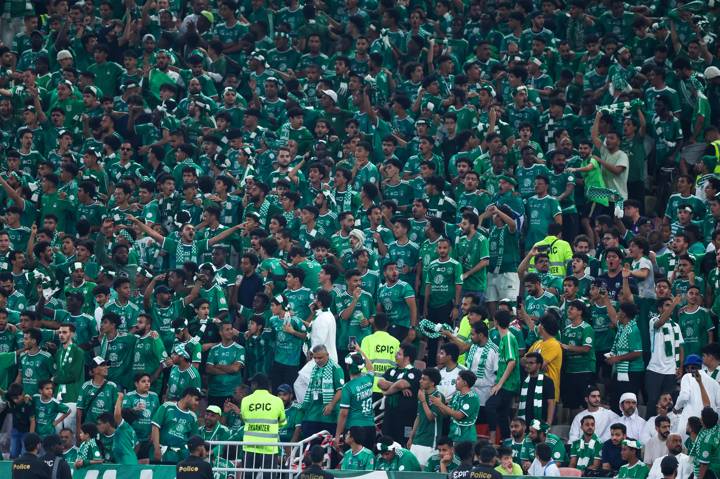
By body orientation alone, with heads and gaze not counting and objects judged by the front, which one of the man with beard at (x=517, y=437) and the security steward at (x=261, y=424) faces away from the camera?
the security steward

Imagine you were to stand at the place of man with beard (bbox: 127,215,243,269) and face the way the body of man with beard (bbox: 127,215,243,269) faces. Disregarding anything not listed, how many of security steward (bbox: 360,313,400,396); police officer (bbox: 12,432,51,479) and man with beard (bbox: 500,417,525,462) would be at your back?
0

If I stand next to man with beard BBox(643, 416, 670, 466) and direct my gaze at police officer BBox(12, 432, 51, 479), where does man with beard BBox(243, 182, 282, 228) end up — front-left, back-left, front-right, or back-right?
front-right

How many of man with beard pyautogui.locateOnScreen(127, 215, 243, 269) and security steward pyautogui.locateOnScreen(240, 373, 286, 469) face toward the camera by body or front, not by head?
1

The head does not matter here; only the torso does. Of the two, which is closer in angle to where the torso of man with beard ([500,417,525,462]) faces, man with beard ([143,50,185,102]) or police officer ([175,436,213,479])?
the police officer

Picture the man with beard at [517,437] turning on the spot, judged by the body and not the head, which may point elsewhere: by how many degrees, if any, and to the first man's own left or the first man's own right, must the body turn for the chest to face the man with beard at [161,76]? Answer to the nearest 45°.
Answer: approximately 90° to the first man's own right

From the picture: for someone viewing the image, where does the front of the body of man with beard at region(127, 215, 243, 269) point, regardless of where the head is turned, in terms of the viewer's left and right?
facing the viewer

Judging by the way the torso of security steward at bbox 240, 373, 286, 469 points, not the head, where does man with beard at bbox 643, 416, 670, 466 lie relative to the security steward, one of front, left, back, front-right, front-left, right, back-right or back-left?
right

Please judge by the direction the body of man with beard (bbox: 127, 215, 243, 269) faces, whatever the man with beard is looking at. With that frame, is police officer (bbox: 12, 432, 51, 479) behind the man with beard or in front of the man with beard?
in front

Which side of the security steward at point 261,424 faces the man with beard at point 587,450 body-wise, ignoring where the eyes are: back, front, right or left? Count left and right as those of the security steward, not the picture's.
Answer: right

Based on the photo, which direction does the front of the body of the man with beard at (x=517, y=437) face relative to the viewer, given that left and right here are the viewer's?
facing the viewer and to the left of the viewer

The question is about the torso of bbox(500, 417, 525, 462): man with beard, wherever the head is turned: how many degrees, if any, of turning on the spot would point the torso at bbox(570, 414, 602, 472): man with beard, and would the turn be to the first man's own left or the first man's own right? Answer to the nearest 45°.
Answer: approximately 135° to the first man's own left

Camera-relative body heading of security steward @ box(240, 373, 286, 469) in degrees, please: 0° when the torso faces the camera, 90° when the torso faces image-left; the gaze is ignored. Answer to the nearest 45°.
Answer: approximately 180°

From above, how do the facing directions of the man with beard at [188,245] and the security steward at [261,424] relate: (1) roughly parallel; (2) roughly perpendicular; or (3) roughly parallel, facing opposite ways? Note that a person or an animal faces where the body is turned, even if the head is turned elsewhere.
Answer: roughly parallel, facing opposite ways

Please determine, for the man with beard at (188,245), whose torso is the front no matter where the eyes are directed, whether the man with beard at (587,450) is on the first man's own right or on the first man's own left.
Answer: on the first man's own left
